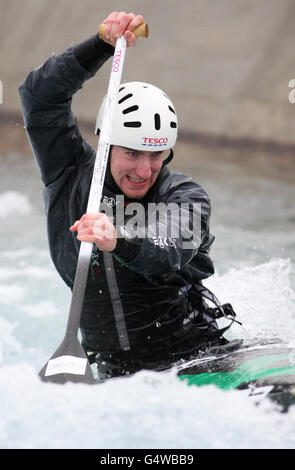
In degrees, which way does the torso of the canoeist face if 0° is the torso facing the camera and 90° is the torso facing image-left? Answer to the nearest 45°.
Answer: approximately 45°
